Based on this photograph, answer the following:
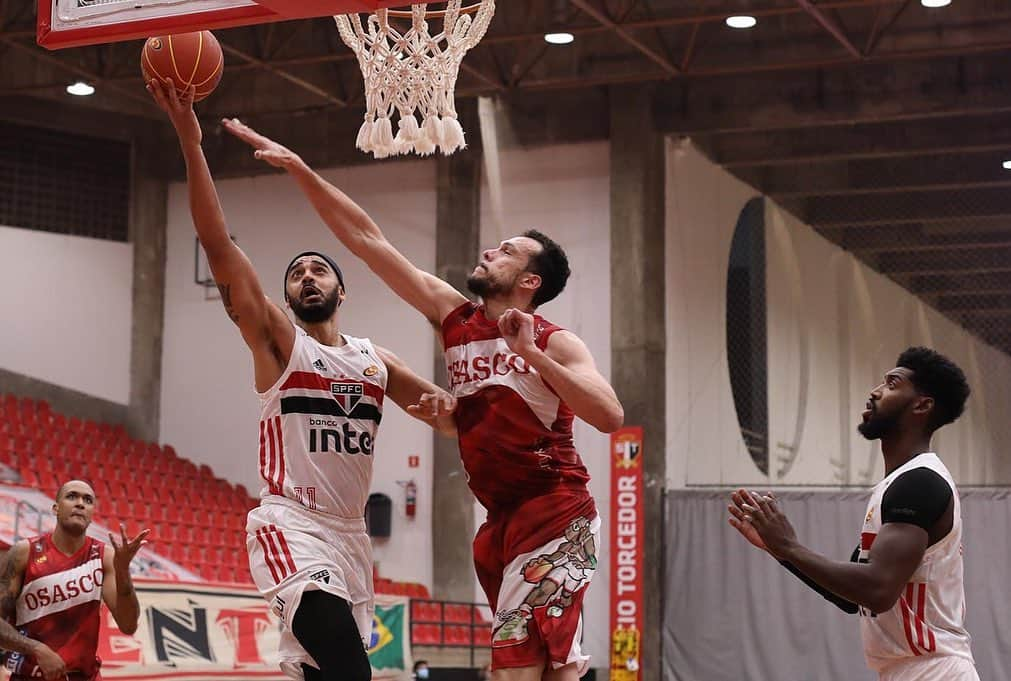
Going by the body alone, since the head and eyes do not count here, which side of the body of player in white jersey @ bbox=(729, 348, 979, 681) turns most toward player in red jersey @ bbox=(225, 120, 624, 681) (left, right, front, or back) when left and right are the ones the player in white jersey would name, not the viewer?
front

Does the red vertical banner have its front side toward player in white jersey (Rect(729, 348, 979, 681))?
yes

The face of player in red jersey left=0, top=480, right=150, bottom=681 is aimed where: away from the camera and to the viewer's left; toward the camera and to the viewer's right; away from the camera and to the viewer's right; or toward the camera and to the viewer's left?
toward the camera and to the viewer's right

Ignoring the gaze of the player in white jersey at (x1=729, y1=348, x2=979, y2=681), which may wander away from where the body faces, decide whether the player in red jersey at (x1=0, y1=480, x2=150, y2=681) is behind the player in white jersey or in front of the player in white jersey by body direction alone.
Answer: in front

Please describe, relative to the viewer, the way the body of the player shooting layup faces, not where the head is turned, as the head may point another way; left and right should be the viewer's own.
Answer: facing the viewer and to the right of the viewer

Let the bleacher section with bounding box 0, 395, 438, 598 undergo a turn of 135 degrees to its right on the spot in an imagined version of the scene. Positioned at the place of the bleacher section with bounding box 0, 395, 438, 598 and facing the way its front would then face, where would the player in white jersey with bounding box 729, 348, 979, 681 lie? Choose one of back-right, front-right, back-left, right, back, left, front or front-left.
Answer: left

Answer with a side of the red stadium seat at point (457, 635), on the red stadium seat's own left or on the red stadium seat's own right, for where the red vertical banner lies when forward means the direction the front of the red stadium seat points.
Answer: on the red stadium seat's own left

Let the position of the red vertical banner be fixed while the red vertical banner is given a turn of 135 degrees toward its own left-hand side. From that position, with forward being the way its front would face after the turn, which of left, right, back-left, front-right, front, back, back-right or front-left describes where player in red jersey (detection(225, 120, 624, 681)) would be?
back-right

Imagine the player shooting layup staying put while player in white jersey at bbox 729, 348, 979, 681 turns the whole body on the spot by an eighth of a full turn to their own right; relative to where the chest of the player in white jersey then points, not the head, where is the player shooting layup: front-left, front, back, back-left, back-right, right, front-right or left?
front-left

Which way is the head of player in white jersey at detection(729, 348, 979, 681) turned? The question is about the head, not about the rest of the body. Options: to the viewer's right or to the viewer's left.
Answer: to the viewer's left

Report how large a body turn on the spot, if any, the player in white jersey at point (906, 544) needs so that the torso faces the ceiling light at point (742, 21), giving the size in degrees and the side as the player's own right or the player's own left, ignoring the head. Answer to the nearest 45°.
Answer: approximately 90° to the player's own right

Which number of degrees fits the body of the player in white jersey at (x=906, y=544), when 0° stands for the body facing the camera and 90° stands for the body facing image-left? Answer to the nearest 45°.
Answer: approximately 90°

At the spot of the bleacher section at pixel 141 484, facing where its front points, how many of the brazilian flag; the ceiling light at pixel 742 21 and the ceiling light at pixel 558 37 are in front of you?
3

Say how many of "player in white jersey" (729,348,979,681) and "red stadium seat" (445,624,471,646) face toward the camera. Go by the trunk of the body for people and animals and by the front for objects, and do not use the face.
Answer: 1

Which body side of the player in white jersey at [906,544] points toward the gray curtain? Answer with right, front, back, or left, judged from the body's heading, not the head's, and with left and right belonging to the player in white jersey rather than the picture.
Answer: right

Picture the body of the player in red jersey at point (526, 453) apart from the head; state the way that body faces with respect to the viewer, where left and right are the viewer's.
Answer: facing the viewer and to the left of the viewer

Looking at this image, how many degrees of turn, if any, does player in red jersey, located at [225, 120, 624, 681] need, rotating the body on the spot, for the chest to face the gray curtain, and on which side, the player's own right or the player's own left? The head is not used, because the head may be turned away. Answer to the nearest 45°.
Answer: approximately 135° to the player's own right

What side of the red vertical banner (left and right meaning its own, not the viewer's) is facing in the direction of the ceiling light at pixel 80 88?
right

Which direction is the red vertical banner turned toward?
toward the camera
